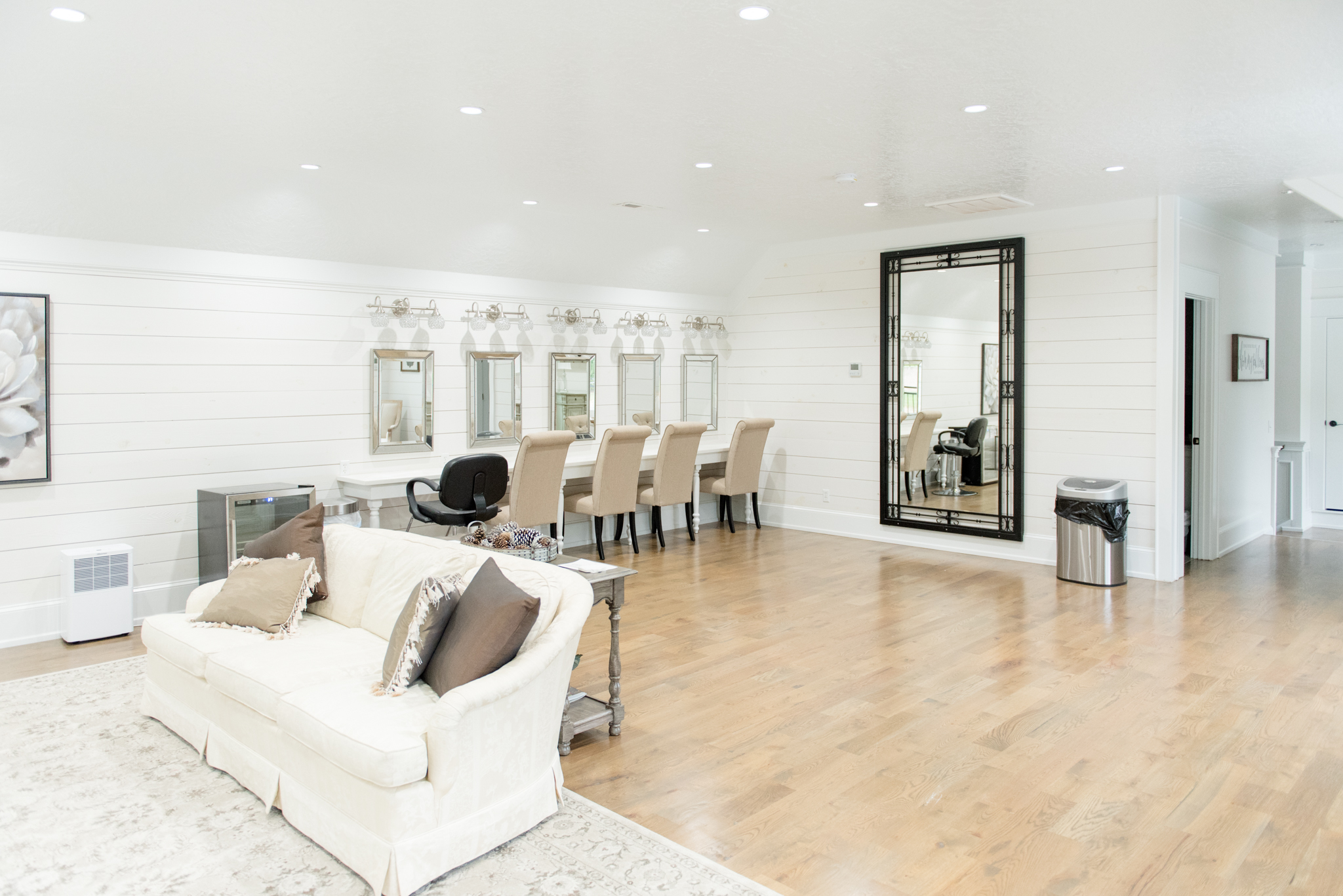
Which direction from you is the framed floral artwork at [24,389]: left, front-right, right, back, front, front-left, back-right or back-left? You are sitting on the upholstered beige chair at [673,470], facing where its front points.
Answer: left

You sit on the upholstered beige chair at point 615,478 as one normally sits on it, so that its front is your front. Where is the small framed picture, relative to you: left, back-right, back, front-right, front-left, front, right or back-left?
back-right

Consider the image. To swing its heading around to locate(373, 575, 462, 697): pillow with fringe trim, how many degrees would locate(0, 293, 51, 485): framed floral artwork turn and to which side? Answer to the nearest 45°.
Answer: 0° — it already faces it

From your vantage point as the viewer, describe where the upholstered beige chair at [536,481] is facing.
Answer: facing away from the viewer and to the left of the viewer

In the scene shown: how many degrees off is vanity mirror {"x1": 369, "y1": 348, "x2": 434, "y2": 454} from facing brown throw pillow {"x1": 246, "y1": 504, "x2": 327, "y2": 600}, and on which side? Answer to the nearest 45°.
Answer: approximately 45° to its right

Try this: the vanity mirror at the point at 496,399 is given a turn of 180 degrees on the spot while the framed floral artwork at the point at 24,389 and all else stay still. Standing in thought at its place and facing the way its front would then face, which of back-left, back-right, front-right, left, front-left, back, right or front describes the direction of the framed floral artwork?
left

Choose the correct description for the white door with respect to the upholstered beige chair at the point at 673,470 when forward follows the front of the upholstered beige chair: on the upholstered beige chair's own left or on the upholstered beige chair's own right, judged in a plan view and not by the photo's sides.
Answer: on the upholstered beige chair's own right

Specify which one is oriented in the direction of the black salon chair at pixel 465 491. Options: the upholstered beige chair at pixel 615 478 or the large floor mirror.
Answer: the large floor mirror

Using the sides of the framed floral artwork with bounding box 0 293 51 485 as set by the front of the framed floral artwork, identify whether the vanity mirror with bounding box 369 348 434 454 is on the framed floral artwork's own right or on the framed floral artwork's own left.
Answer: on the framed floral artwork's own left

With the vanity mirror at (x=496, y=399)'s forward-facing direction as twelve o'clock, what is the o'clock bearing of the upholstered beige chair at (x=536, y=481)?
The upholstered beige chair is roughly at 1 o'clock from the vanity mirror.

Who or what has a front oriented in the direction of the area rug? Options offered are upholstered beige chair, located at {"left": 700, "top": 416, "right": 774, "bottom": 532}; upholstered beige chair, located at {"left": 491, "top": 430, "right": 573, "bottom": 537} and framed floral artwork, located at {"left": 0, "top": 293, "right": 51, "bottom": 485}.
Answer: the framed floral artwork

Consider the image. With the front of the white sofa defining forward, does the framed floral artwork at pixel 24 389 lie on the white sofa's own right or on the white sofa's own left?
on the white sofa's own right
